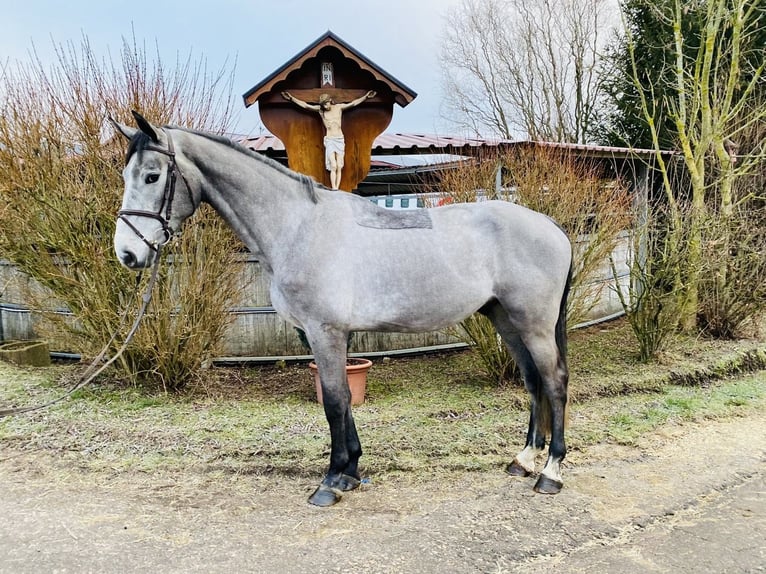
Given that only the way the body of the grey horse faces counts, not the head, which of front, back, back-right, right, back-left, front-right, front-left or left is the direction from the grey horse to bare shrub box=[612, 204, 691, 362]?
back-right

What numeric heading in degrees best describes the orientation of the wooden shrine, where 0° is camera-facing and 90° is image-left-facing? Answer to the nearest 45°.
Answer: approximately 0°

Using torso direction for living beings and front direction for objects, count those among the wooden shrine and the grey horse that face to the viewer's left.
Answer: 1

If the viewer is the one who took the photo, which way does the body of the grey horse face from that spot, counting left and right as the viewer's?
facing to the left of the viewer

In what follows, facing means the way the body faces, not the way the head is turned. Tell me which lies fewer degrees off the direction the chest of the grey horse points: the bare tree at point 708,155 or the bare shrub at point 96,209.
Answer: the bare shrub

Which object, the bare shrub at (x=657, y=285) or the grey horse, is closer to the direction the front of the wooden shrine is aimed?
the grey horse

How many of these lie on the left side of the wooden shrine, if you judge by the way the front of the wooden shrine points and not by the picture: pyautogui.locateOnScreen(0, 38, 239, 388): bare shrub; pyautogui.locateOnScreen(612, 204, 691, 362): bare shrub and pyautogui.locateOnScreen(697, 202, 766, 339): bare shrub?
2

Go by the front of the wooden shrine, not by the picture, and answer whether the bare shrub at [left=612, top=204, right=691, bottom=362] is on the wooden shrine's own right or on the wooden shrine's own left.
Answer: on the wooden shrine's own left

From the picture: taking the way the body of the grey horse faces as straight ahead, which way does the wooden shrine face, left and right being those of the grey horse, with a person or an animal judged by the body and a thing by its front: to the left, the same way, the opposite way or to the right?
to the left

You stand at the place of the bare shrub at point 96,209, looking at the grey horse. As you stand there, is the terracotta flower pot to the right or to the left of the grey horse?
left
